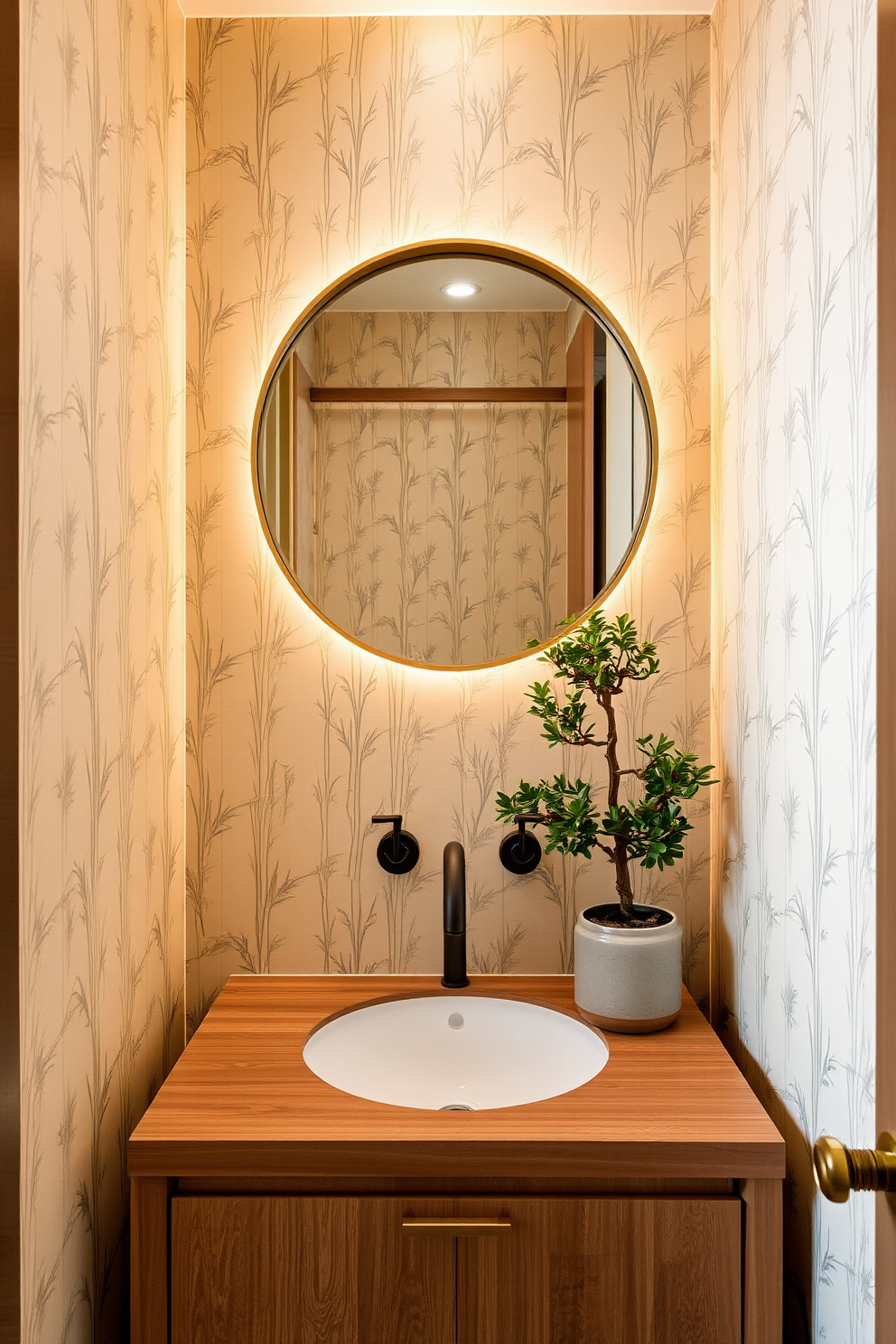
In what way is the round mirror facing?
toward the camera

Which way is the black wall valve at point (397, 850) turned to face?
toward the camera

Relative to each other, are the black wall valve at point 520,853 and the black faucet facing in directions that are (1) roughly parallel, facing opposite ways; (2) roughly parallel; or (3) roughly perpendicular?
roughly parallel

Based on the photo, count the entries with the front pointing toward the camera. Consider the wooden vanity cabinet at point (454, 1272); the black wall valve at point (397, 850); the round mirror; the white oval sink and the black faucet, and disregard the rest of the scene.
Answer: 5

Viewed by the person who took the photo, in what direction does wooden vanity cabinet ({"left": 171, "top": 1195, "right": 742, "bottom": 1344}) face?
facing the viewer

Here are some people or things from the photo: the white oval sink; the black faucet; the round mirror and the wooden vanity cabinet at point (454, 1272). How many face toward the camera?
4
